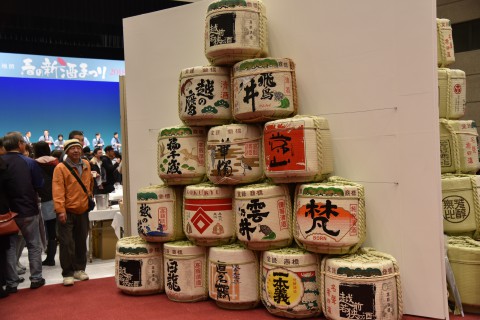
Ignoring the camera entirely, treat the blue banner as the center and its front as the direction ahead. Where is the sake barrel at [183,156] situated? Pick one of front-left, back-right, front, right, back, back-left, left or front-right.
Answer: front

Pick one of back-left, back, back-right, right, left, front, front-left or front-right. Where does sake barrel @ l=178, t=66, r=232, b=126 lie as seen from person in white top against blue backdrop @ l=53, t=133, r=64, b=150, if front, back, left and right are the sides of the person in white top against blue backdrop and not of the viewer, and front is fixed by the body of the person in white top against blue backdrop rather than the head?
front

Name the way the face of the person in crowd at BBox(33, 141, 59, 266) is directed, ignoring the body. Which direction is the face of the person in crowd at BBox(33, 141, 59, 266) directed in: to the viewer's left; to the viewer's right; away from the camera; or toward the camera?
away from the camera

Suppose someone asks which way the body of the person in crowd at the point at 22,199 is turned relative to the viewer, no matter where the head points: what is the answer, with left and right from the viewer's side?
facing away from the viewer and to the right of the viewer

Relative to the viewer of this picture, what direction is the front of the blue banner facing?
facing the viewer

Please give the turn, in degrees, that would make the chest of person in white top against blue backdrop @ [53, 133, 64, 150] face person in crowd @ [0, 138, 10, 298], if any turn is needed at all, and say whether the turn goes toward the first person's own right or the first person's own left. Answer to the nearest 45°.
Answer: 0° — they already face them

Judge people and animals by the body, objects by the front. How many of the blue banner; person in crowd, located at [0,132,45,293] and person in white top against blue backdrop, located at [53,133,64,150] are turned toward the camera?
2

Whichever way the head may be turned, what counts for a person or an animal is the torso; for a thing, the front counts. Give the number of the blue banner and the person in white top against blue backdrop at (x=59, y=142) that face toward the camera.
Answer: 2

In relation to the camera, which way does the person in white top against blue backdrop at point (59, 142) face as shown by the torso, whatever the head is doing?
toward the camera
